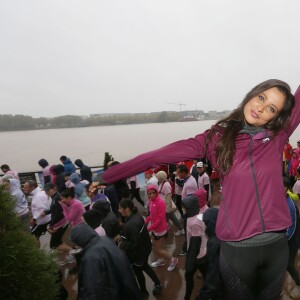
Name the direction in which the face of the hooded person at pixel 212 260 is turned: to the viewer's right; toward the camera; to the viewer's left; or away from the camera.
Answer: away from the camera

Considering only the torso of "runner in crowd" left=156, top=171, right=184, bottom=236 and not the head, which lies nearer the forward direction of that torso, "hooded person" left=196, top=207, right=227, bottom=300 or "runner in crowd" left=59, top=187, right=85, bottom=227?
the runner in crowd

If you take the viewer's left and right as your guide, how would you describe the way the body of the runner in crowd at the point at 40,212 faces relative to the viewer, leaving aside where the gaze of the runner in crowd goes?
facing to the left of the viewer

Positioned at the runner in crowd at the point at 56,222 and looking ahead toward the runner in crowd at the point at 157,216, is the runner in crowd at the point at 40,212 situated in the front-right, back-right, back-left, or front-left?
back-left

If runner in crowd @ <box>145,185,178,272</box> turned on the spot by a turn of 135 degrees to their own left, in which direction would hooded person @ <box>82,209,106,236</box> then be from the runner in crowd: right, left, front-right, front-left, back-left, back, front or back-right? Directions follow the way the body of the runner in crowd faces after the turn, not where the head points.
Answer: back-right

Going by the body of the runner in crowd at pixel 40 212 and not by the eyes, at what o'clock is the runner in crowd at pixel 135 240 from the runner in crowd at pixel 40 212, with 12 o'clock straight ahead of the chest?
the runner in crowd at pixel 135 240 is roughly at 8 o'clock from the runner in crowd at pixel 40 212.
